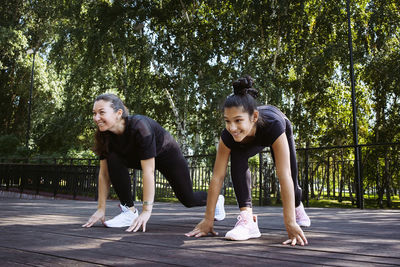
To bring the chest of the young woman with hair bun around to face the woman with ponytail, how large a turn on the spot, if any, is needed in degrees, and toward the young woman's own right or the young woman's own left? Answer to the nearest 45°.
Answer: approximately 90° to the young woman's own right

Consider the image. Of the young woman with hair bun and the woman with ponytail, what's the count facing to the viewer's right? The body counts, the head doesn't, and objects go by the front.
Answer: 0

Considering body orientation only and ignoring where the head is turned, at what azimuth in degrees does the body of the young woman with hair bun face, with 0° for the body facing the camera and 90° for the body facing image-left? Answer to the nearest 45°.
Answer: approximately 45°

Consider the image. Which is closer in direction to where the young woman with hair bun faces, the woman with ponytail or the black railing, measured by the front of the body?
the woman with ponytail

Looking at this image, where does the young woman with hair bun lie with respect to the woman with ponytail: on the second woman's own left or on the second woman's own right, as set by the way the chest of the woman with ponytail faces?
on the second woman's own left

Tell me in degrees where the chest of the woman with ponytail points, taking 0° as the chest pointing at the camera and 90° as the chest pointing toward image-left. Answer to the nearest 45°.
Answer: approximately 45°
